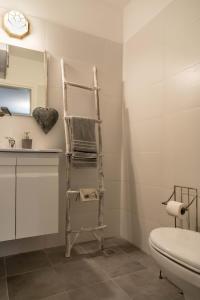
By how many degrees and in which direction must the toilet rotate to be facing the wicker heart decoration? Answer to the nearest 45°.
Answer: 0° — it already faces it

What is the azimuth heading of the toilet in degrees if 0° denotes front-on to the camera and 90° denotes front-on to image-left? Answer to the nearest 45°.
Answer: approximately 135°

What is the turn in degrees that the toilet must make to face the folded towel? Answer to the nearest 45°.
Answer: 0° — it already faces it

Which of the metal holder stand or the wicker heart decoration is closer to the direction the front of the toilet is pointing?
the wicker heart decoration

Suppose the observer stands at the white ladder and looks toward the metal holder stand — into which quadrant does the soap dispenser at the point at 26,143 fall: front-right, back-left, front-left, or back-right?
back-right

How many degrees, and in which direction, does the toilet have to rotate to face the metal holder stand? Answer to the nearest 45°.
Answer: approximately 45° to its right
